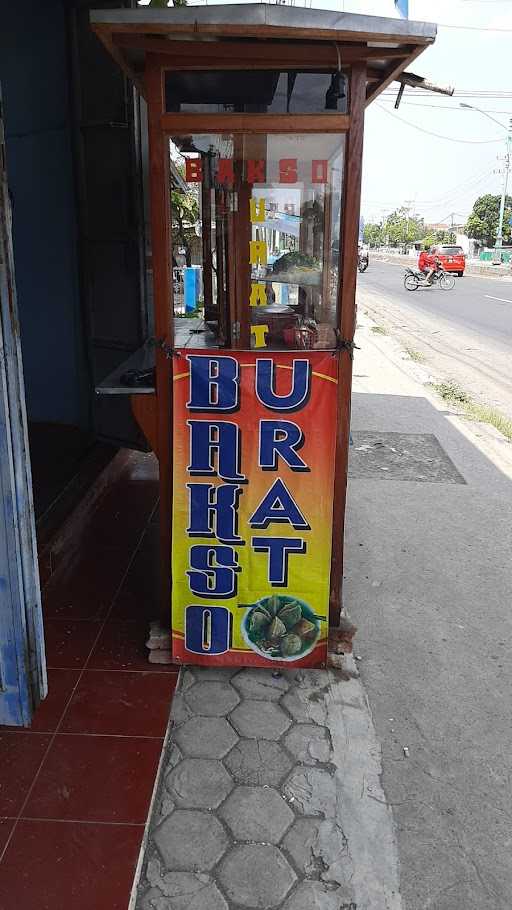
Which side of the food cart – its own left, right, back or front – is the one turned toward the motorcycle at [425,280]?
back

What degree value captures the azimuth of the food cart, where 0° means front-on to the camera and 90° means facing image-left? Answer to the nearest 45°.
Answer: approximately 0°
